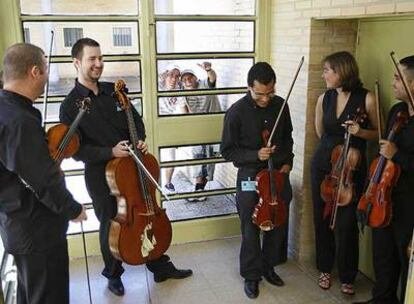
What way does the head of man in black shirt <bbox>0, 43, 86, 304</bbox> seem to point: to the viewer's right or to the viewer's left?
to the viewer's right

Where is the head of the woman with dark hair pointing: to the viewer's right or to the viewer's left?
to the viewer's left

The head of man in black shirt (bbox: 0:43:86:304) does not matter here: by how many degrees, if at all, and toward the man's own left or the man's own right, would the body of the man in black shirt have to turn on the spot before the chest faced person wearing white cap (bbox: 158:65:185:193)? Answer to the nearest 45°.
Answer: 0° — they already face them

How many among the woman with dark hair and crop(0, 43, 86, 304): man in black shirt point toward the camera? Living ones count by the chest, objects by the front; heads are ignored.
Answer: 1

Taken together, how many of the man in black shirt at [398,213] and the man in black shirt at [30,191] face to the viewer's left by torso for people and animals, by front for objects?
1

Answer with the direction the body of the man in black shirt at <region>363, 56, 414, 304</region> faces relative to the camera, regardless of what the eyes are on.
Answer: to the viewer's left

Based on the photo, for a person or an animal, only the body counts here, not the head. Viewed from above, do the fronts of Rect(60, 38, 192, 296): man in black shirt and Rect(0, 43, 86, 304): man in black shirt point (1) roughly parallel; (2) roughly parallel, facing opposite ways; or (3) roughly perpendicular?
roughly perpendicular

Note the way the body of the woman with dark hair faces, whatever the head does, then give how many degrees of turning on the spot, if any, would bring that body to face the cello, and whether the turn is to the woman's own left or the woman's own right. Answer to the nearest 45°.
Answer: approximately 45° to the woman's own right

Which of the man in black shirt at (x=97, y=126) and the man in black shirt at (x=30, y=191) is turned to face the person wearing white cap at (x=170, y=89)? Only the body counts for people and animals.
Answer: the man in black shirt at (x=30, y=191)
